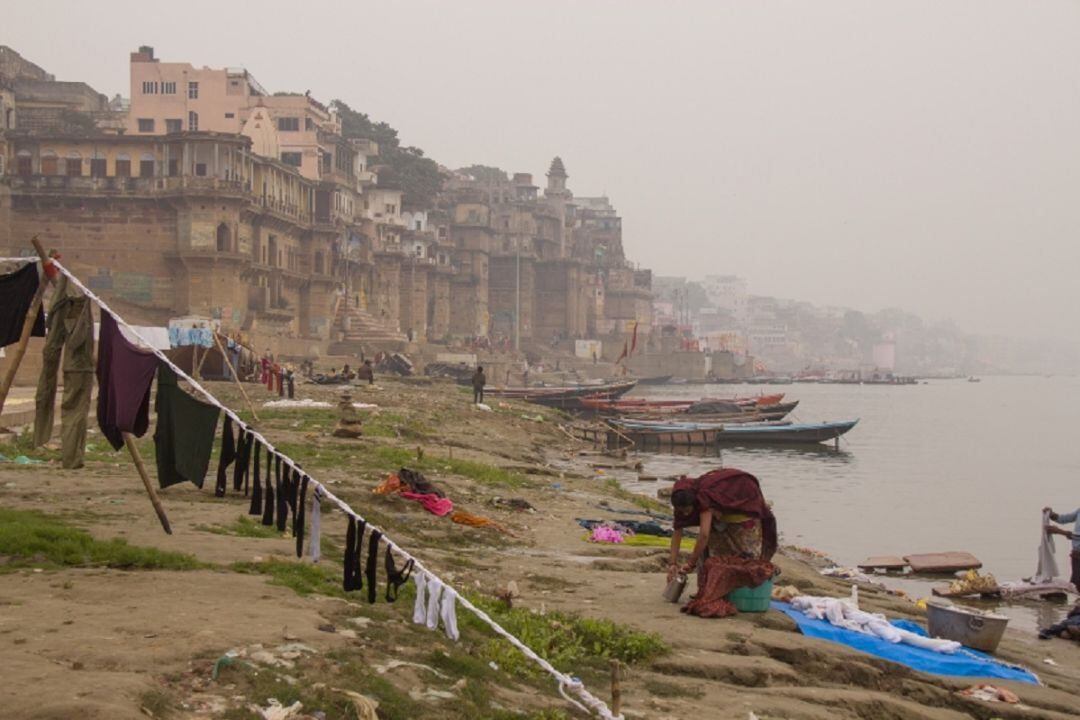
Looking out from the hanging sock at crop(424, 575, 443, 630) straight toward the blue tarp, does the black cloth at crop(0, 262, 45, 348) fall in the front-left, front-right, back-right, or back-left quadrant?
back-left
